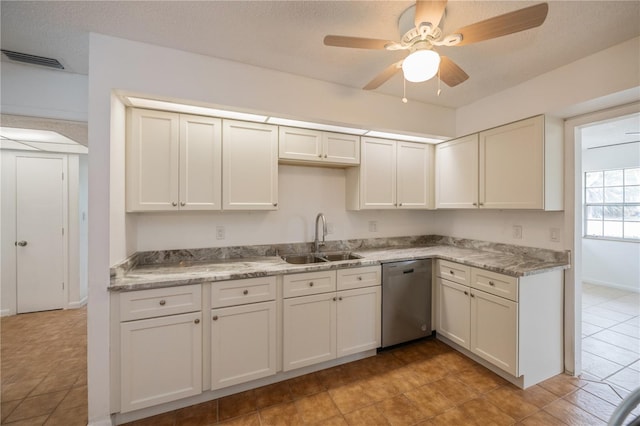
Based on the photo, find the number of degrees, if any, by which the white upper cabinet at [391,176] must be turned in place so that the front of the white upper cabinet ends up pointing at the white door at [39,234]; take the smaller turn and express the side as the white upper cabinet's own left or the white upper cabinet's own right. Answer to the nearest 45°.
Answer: approximately 135° to the white upper cabinet's own right

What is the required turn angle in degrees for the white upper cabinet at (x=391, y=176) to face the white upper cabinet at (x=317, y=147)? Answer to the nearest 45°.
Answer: approximately 90° to its right

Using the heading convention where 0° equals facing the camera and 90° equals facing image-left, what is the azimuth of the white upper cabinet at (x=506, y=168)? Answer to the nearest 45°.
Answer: approximately 45°

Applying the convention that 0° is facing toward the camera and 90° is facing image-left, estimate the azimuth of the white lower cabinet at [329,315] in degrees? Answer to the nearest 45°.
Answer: approximately 315°
